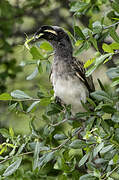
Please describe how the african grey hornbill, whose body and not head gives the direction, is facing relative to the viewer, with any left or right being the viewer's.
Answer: facing the viewer and to the left of the viewer
